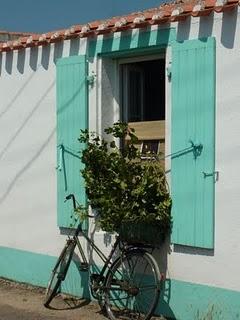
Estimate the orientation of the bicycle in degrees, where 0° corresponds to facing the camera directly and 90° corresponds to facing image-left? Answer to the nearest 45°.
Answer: approximately 135°
